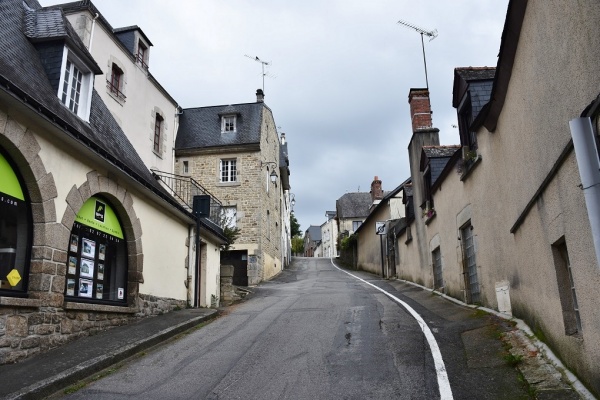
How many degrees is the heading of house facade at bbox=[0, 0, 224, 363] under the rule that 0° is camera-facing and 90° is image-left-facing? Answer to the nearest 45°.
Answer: approximately 315°

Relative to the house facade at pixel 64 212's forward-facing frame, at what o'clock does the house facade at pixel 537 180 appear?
the house facade at pixel 537 180 is roughly at 12 o'clock from the house facade at pixel 64 212.

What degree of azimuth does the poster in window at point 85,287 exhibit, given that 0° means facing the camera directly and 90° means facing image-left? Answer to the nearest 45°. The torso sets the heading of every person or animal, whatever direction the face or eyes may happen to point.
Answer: approximately 315°

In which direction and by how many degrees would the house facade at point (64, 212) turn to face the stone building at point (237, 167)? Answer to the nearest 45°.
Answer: approximately 90° to its left

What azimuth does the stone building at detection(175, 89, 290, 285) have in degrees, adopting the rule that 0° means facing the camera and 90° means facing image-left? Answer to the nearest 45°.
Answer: approximately 0°

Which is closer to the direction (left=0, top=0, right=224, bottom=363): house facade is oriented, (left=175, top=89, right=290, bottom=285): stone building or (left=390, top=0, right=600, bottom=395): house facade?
the house facade

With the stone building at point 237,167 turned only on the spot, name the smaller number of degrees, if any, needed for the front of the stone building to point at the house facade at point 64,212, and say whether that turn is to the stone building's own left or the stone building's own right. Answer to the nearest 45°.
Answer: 0° — it already faces it
